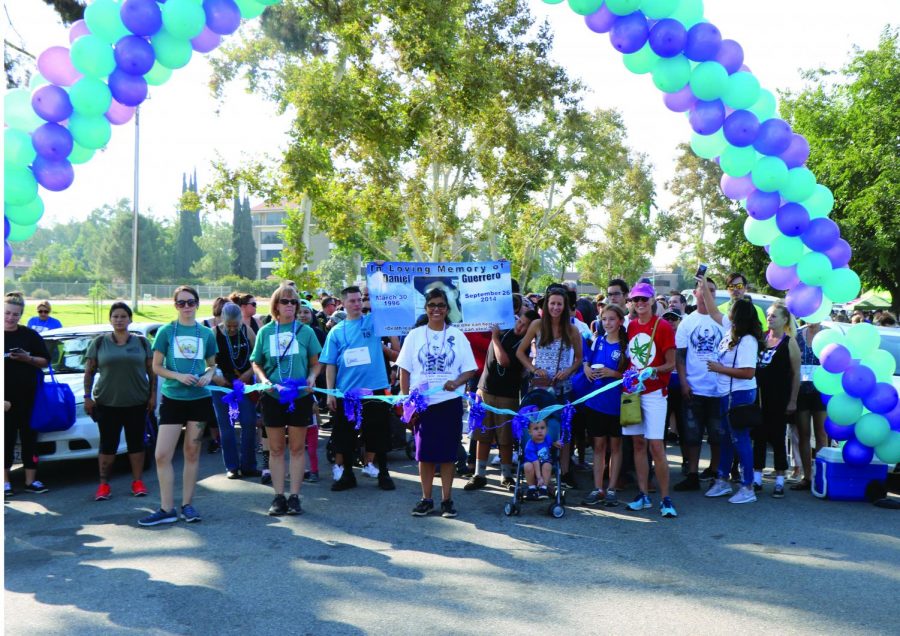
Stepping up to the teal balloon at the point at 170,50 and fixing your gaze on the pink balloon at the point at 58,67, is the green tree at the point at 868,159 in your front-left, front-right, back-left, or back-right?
back-right

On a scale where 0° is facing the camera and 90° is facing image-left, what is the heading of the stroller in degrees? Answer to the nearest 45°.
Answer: approximately 0°

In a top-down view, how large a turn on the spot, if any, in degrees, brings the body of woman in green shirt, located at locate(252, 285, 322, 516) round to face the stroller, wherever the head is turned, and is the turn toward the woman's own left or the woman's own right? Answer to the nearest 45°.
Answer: approximately 90° to the woman's own left

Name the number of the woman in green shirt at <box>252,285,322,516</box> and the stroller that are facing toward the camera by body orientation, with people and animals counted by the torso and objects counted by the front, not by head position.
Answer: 2

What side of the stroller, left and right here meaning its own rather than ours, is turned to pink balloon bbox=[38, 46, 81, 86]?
right

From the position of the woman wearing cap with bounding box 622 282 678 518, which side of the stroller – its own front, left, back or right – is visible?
left

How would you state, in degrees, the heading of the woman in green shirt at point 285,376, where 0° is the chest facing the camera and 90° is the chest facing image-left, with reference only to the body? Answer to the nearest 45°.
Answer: approximately 0°

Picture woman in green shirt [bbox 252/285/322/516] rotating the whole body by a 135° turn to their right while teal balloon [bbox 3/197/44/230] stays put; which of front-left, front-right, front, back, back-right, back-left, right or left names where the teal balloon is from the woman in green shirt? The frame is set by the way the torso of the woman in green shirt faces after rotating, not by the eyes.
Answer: front-left

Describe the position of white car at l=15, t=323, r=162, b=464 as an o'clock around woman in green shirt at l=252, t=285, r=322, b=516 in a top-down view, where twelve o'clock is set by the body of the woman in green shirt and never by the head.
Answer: The white car is roughly at 4 o'clock from the woman in green shirt.

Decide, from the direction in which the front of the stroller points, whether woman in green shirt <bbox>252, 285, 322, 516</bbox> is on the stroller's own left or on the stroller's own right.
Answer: on the stroller's own right

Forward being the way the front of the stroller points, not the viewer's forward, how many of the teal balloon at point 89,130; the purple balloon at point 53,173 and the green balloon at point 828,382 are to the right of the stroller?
2

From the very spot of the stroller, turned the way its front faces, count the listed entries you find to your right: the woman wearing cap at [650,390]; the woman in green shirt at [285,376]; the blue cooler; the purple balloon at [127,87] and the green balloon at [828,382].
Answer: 2

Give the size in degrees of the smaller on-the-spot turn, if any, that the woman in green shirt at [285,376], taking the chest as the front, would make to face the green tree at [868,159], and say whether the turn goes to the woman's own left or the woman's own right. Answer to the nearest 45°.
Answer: approximately 135° to the woman's own left
